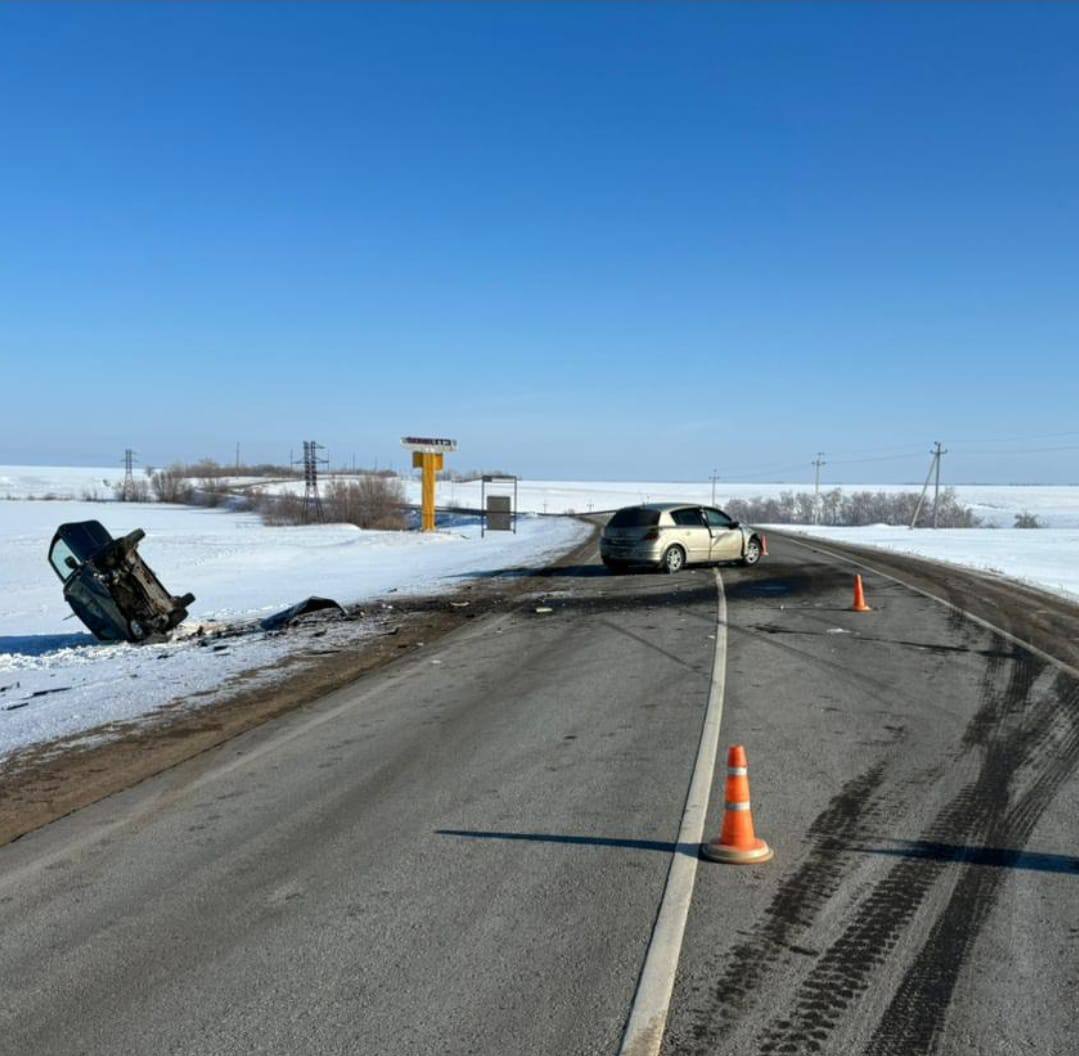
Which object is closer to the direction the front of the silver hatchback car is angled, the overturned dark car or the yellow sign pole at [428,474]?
the yellow sign pole

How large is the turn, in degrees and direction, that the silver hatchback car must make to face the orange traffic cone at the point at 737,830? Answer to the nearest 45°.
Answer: approximately 135° to its right

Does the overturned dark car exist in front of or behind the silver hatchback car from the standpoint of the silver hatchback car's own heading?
behind

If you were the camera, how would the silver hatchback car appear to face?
facing away from the viewer and to the right of the viewer

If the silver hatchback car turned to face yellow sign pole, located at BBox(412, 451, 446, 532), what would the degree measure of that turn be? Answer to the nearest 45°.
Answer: approximately 90° to its left

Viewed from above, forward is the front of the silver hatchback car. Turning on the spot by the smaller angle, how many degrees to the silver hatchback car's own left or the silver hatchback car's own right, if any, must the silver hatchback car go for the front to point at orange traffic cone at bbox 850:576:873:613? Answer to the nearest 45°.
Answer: approximately 90° to the silver hatchback car's own right
